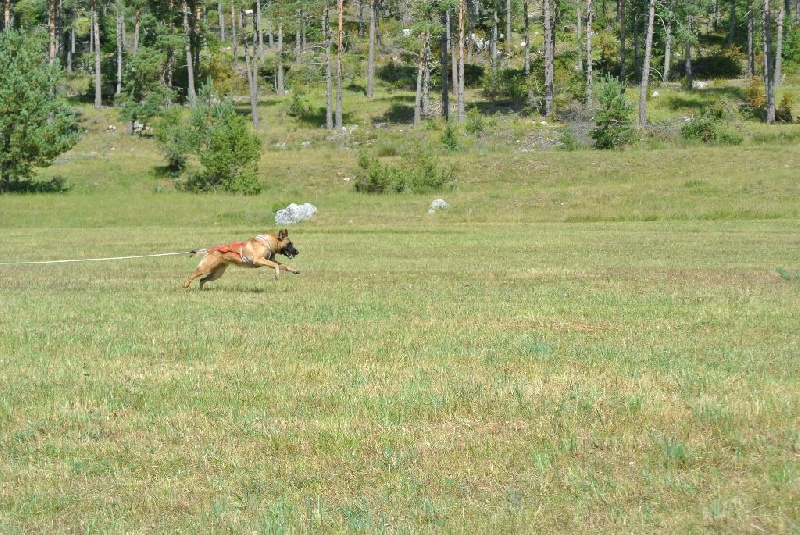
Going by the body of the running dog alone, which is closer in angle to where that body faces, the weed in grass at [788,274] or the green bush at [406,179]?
the weed in grass

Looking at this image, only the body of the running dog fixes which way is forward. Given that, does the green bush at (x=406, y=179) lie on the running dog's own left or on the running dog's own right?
on the running dog's own left

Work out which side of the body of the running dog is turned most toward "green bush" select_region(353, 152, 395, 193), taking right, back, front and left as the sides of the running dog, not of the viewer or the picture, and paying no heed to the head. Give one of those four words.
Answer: left

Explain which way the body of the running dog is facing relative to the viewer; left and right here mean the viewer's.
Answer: facing to the right of the viewer

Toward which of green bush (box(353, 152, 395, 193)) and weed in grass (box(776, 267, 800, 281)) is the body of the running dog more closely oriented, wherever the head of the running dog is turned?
the weed in grass

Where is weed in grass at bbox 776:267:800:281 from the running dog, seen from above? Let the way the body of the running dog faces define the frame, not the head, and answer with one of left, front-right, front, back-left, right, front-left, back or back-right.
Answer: front
